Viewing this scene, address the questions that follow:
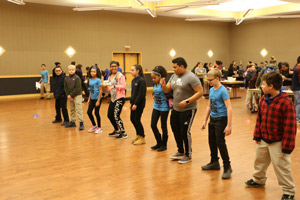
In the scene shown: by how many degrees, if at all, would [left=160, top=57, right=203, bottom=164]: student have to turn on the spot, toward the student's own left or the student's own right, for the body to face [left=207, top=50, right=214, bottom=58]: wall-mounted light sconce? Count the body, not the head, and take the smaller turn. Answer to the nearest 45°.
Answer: approximately 135° to the student's own right

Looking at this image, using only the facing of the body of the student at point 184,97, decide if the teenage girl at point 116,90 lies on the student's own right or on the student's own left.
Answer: on the student's own right

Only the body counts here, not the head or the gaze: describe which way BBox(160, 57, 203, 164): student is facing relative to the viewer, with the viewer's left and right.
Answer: facing the viewer and to the left of the viewer

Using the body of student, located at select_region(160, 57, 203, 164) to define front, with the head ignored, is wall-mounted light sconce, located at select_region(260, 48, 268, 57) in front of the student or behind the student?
behind

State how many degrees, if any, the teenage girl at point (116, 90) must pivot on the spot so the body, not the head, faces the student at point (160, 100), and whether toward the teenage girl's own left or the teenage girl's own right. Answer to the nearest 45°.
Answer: approximately 90° to the teenage girl's own left

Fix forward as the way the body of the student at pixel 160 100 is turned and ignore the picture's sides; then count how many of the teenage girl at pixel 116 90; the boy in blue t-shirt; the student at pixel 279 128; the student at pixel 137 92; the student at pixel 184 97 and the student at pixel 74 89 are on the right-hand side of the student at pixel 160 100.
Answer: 3

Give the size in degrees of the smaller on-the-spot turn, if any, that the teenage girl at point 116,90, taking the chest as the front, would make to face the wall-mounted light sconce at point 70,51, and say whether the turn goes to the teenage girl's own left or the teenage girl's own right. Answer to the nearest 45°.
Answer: approximately 135° to the teenage girl's own right

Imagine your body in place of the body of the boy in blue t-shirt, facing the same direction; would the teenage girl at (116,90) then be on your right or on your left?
on your right

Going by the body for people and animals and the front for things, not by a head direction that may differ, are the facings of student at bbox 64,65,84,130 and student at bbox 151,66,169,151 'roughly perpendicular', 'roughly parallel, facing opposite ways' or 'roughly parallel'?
roughly parallel

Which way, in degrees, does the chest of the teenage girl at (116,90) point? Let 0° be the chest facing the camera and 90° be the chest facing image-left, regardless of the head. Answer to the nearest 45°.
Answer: approximately 45°

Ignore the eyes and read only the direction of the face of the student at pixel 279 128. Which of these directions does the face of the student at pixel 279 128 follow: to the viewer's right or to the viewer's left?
to the viewer's left

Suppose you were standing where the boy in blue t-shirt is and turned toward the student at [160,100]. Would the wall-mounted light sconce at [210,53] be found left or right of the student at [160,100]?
right
